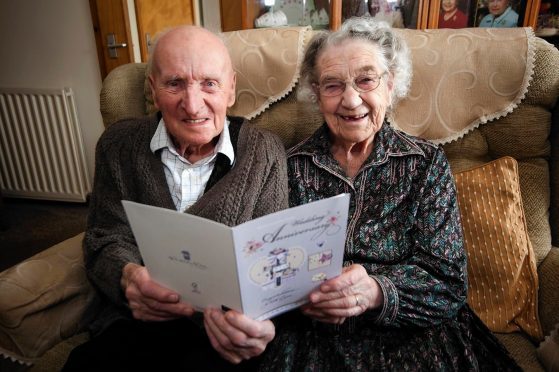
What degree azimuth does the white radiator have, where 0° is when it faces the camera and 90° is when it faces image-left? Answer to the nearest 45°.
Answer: approximately 0°

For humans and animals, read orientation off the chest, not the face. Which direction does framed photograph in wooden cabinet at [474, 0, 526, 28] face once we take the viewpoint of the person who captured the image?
facing the viewer

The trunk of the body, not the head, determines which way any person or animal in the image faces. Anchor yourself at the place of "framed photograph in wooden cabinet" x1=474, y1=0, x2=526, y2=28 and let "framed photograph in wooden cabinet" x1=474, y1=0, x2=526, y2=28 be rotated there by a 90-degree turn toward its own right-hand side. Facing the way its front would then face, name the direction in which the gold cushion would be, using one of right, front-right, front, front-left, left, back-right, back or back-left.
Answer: left

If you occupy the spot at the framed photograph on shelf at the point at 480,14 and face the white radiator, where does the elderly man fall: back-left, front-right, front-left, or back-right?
front-left

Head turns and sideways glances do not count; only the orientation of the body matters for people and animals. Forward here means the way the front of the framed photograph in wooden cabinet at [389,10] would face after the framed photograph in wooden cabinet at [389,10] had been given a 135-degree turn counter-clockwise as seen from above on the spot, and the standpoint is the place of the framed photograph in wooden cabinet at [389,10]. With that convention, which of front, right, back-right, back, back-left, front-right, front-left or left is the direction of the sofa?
back-right

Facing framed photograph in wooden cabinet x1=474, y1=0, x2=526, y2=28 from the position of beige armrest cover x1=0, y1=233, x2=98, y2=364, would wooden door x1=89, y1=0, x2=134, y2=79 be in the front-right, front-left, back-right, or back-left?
front-left

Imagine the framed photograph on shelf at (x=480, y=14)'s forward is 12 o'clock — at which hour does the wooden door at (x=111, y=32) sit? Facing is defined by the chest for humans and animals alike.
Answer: The wooden door is roughly at 2 o'clock from the framed photograph on shelf.

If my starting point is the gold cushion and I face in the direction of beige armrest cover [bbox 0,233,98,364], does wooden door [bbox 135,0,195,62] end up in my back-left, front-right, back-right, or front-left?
front-right

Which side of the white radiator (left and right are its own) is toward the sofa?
front

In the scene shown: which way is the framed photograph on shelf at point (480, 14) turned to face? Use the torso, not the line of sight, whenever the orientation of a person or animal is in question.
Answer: toward the camera

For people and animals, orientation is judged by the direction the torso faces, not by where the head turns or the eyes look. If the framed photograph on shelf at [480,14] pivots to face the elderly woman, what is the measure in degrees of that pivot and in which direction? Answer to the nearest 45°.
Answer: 0° — it already faces them

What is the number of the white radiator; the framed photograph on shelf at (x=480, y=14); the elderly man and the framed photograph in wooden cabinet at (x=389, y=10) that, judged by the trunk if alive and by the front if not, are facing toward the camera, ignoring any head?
4
